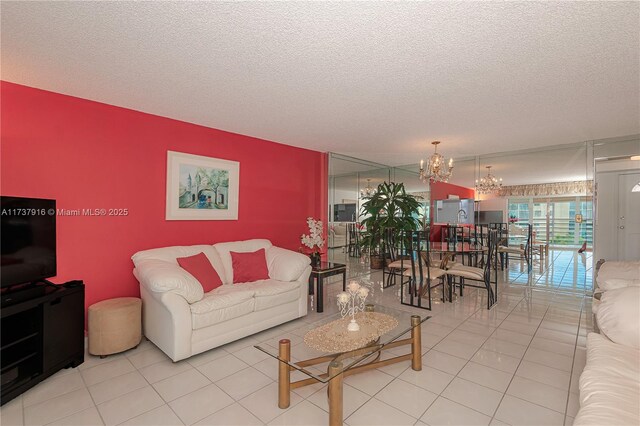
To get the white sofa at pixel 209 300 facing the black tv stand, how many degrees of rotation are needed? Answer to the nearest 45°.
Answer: approximately 135° to its right

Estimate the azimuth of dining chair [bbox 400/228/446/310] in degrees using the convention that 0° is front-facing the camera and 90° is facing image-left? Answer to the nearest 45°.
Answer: approximately 225°

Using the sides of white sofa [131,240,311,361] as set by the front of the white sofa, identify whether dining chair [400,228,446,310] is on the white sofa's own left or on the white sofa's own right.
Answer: on the white sofa's own left

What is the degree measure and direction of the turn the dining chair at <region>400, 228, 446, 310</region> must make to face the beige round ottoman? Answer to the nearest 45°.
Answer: approximately 180°

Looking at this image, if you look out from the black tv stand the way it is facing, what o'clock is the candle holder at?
The candle holder is roughly at 12 o'clock from the black tv stand.

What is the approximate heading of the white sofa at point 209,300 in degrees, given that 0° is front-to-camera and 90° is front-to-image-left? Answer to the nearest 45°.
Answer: approximately 315°

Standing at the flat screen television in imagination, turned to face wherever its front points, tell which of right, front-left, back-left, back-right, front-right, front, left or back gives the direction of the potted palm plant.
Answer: front-left

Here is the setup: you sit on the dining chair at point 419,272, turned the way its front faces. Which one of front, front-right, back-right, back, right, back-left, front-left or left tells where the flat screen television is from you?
back
